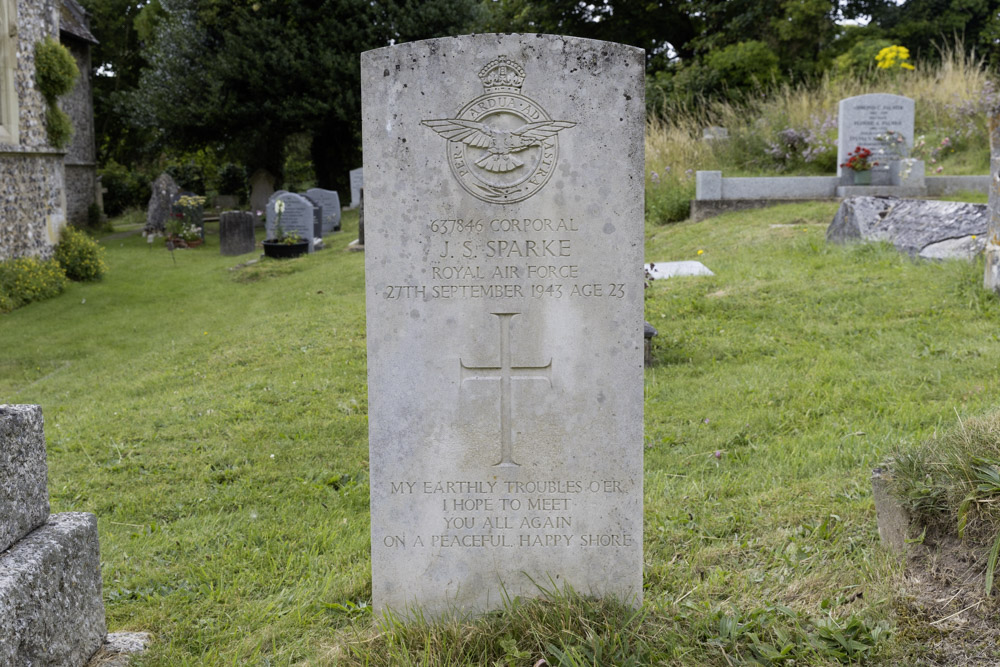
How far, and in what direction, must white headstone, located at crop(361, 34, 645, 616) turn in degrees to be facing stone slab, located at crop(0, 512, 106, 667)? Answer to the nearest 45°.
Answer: approximately 45° to its right

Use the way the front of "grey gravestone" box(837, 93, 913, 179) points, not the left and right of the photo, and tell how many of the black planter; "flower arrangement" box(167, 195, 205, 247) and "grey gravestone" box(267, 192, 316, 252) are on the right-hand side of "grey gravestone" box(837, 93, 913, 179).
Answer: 3

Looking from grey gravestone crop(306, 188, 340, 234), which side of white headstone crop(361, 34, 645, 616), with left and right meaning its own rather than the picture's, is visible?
back

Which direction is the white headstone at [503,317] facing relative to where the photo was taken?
toward the camera

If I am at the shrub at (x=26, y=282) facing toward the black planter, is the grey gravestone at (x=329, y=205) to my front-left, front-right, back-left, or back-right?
front-left

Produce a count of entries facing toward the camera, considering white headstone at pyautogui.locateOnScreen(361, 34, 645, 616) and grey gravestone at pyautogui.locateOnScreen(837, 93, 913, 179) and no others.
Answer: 2

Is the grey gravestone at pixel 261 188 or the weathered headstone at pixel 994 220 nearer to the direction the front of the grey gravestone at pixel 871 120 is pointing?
the weathered headstone

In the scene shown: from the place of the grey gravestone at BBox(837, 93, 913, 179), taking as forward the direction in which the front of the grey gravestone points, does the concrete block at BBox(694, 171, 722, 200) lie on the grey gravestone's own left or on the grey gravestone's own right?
on the grey gravestone's own right

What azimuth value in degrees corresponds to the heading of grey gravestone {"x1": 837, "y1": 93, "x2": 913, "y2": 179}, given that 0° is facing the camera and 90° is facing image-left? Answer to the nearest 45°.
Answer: approximately 0°

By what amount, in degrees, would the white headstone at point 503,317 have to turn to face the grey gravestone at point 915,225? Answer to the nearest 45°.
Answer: approximately 135° to its left

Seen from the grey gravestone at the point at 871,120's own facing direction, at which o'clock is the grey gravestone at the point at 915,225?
the grey gravestone at the point at 915,225 is roughly at 12 o'clock from the grey gravestone at the point at 871,120.

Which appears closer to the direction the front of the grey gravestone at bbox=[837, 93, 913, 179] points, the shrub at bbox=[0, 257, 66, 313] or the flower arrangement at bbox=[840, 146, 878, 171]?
the flower arrangement

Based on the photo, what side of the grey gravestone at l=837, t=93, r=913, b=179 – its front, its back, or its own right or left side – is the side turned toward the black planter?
right

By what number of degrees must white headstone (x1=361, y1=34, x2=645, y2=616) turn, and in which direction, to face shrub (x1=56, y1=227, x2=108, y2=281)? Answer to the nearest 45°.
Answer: approximately 135° to its right
